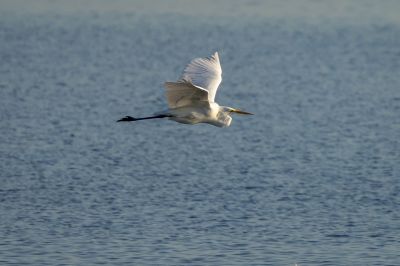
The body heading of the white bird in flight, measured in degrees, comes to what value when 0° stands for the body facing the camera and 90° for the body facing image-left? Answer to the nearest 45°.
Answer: approximately 270°
